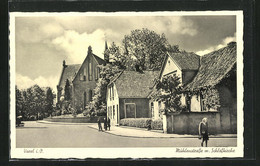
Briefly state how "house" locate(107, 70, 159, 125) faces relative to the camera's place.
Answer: facing to the left of the viewer

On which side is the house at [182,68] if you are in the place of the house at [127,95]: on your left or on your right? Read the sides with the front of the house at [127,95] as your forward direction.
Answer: on your left

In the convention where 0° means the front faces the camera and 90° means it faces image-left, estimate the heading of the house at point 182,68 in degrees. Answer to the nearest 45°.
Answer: approximately 45°

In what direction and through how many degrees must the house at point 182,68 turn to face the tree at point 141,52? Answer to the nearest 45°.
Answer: approximately 45° to its right

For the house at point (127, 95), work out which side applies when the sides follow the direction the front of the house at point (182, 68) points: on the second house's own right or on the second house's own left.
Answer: on the second house's own right
